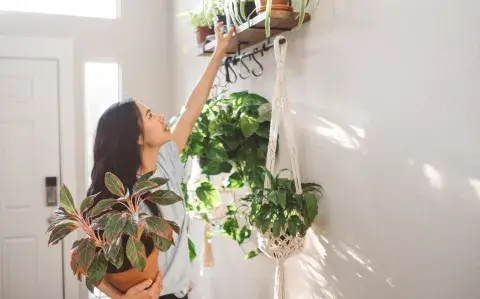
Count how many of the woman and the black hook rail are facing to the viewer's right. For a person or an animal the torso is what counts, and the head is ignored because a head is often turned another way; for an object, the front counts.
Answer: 1

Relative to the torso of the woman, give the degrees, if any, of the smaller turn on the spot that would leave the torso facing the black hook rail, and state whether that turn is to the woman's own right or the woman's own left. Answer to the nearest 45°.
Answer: approximately 45° to the woman's own left

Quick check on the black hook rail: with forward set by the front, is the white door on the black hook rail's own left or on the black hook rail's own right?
on the black hook rail's own right

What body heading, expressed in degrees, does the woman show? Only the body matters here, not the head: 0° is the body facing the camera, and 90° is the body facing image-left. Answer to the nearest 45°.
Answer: approximately 270°

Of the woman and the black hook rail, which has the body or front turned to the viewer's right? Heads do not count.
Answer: the woman
